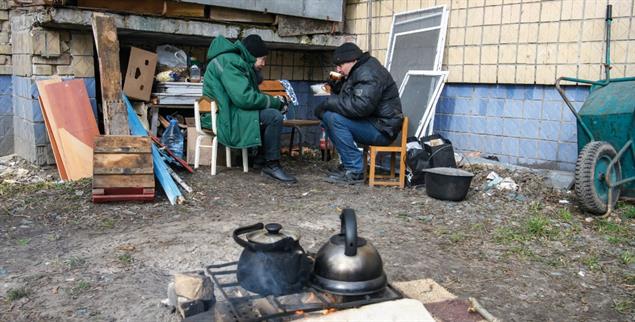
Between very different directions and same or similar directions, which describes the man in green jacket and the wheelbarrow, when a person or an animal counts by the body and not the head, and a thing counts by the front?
very different directions

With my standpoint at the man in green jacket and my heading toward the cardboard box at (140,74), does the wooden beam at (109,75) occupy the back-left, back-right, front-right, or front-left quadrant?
front-left

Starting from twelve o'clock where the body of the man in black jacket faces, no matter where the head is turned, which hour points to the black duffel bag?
The black duffel bag is roughly at 6 o'clock from the man in black jacket.

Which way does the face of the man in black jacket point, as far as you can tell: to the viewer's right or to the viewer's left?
to the viewer's left

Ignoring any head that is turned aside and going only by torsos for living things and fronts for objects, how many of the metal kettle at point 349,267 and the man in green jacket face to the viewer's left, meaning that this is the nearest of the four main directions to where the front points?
0

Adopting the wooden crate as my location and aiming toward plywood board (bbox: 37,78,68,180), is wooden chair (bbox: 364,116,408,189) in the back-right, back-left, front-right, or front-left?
back-right

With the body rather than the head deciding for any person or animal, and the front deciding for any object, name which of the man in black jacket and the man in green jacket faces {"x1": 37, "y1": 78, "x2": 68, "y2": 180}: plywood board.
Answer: the man in black jacket

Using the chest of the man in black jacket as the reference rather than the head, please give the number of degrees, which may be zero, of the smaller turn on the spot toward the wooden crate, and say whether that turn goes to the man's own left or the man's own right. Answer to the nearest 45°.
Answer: approximately 45° to the man's own left

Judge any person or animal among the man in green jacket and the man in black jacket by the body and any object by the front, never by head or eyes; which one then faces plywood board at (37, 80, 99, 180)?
the man in black jacket

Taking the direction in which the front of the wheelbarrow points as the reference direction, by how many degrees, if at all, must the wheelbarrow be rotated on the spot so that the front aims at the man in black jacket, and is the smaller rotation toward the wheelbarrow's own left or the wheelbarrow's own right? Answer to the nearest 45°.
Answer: approximately 45° to the wheelbarrow's own right

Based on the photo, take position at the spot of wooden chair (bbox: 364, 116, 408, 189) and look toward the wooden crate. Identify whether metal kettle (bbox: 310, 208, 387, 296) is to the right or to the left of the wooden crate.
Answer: left

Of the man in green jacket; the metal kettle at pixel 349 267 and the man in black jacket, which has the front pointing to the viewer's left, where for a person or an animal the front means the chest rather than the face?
the man in black jacket

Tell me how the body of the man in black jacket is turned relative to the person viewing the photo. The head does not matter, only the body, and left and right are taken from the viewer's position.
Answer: facing to the left of the viewer

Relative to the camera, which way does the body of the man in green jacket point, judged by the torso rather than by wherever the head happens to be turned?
to the viewer's right
